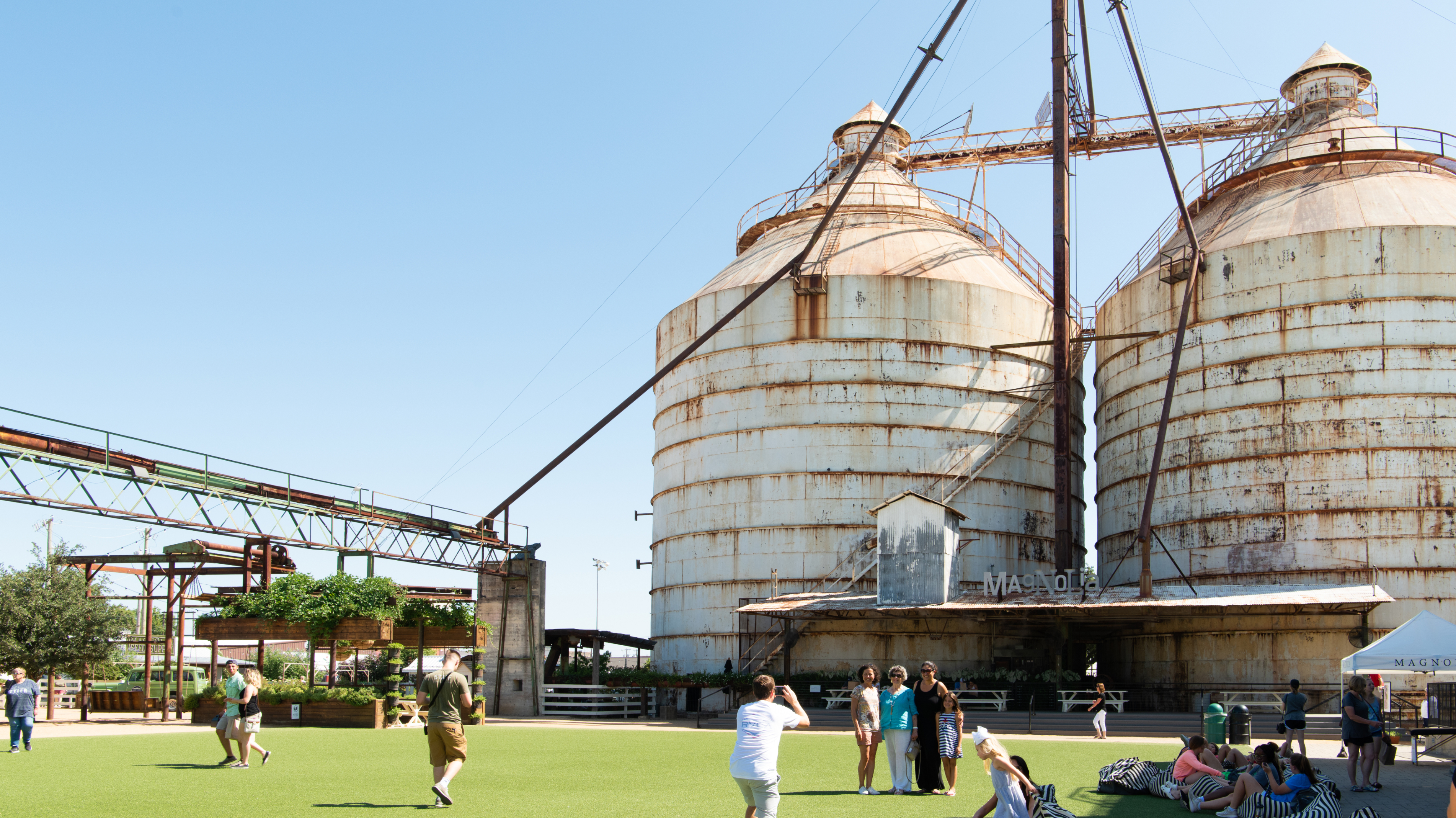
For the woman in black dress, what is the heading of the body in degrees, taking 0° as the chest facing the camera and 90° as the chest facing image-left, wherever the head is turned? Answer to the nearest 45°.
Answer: approximately 0°

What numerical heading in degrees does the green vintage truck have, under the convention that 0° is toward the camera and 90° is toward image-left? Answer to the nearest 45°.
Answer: approximately 90°

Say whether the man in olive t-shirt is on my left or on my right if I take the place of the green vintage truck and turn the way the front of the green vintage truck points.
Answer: on my left

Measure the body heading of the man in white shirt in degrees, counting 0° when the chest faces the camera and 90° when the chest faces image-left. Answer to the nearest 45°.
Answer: approximately 225°
